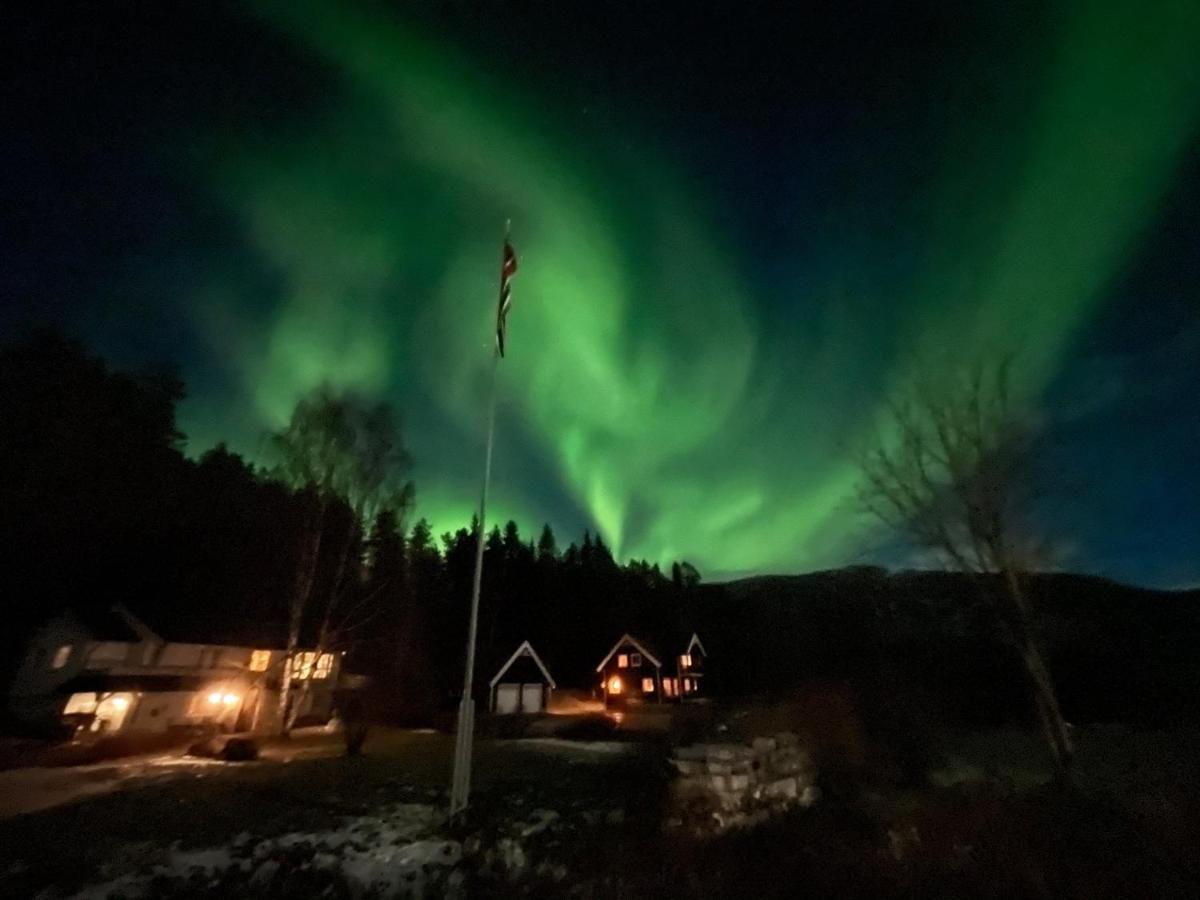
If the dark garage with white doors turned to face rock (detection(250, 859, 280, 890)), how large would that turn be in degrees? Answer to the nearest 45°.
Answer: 0° — it already faces it

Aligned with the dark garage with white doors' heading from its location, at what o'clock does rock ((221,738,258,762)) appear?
The rock is roughly at 1 o'clock from the dark garage with white doors.

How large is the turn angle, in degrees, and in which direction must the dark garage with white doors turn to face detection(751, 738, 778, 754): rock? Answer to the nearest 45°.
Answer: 0° — it already faces it

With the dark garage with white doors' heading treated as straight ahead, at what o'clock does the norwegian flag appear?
The norwegian flag is roughly at 12 o'clock from the dark garage with white doors.

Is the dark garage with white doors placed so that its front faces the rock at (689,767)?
yes

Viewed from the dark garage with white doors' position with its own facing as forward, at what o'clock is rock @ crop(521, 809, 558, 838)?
The rock is roughly at 12 o'clock from the dark garage with white doors.

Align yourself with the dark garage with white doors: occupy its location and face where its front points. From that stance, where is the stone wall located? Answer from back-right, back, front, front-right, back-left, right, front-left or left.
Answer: front

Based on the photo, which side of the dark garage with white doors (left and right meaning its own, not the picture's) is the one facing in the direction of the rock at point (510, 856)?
front

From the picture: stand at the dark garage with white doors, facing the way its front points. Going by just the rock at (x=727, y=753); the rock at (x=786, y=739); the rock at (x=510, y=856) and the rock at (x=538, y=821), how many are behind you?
0

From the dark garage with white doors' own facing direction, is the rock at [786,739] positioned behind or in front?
in front

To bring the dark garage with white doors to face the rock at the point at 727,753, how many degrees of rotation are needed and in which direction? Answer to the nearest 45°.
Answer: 0° — it already faces it

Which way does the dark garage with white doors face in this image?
toward the camera

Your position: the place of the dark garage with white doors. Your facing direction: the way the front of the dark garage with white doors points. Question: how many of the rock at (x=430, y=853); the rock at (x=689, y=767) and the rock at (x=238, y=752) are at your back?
0

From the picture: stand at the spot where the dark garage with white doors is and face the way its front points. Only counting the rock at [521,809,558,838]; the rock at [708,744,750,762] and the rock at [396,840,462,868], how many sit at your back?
0

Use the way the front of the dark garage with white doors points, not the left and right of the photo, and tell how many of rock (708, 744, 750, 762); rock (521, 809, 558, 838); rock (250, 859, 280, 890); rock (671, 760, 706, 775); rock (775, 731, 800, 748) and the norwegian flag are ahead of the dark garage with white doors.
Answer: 6

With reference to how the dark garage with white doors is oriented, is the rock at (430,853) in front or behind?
in front

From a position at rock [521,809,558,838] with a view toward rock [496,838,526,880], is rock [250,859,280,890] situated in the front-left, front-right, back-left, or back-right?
front-right
